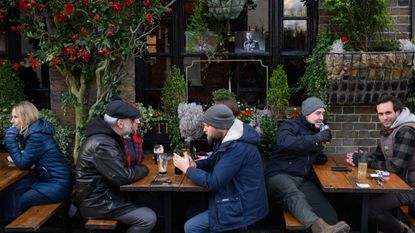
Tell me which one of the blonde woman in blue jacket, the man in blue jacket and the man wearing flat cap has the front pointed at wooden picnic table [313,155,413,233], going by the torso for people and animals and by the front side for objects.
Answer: the man wearing flat cap

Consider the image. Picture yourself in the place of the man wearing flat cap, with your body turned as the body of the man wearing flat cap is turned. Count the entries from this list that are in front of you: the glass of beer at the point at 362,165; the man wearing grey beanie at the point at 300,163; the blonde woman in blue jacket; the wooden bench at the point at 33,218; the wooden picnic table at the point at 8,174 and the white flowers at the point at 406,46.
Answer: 3

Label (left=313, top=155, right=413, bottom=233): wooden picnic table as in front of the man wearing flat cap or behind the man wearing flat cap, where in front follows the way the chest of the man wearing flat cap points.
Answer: in front

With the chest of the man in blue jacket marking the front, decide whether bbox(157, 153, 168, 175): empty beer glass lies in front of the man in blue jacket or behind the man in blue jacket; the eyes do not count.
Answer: in front

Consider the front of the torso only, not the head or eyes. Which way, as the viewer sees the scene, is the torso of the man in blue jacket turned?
to the viewer's left

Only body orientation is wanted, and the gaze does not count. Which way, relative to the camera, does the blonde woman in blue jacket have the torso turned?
to the viewer's left

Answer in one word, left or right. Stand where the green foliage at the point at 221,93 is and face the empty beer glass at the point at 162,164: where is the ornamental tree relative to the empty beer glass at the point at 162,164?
right

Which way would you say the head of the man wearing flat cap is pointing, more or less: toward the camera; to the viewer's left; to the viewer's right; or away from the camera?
to the viewer's right

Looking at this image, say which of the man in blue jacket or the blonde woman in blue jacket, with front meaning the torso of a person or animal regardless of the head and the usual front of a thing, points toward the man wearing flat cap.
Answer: the man in blue jacket

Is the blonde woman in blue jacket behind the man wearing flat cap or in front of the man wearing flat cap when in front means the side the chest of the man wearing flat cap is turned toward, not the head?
behind

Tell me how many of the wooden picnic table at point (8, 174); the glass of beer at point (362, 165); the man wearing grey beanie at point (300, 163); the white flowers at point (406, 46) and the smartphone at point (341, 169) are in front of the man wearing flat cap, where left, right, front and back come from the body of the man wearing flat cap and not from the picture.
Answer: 4

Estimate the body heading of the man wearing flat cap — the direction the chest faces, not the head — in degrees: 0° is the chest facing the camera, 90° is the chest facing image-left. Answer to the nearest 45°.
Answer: approximately 270°

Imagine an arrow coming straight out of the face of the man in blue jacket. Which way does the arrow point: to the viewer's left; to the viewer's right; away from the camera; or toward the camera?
to the viewer's left

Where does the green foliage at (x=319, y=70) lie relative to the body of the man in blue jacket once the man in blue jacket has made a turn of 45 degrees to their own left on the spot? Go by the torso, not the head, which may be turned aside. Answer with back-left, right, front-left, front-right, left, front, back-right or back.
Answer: back

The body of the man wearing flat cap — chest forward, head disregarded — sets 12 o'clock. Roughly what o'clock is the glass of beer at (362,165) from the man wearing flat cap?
The glass of beer is roughly at 12 o'clock from the man wearing flat cap.

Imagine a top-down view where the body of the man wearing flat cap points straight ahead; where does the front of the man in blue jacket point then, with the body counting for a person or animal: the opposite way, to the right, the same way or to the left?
the opposite way

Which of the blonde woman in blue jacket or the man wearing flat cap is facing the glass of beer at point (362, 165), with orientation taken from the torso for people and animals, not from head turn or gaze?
the man wearing flat cap
